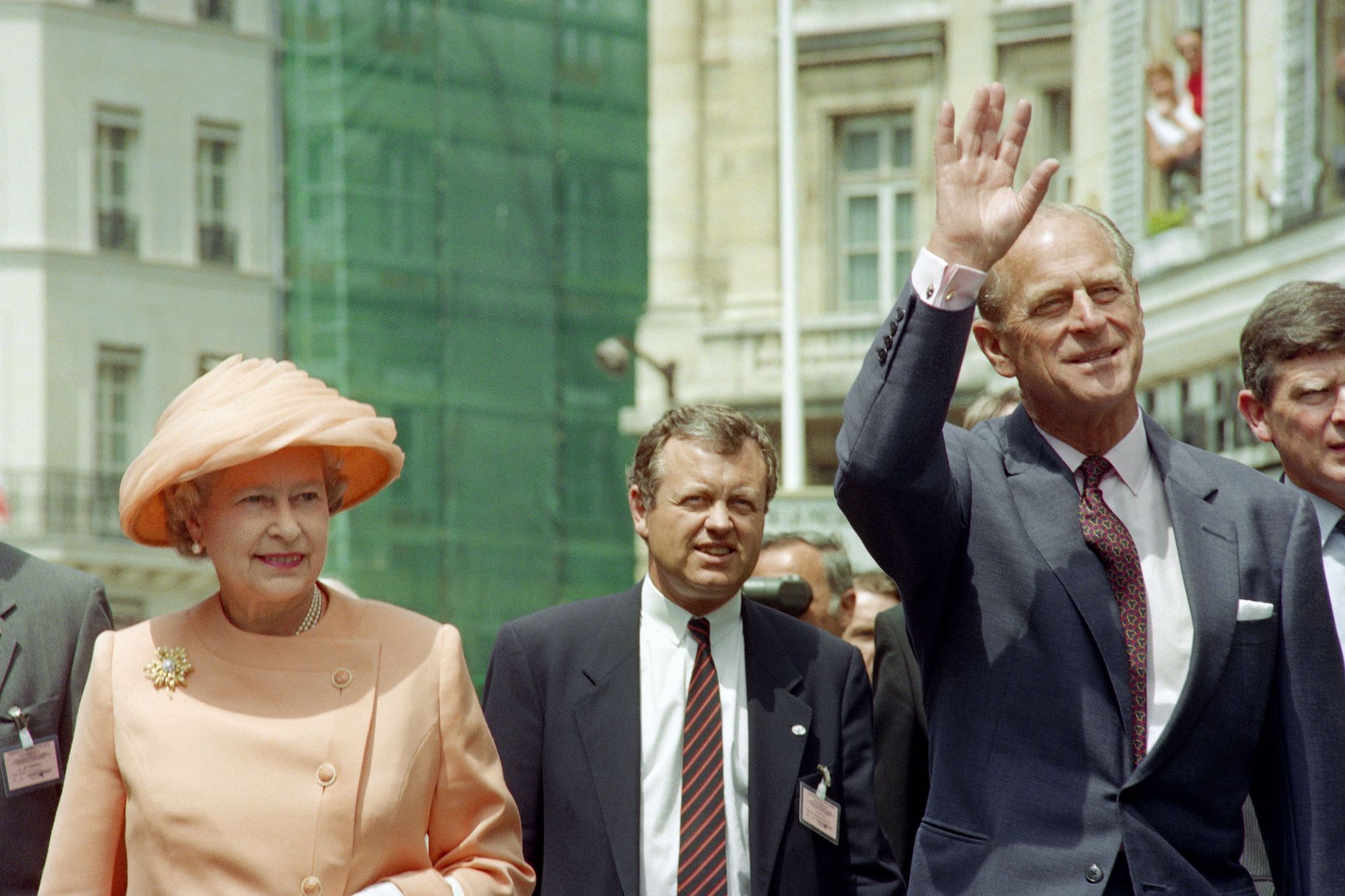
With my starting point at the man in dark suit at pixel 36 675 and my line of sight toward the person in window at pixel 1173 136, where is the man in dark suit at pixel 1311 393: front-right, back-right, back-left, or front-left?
front-right

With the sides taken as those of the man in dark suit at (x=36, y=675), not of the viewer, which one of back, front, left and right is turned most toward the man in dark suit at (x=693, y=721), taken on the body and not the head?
left

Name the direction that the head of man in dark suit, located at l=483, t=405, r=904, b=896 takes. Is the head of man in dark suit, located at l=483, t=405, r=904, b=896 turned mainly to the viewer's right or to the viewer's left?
to the viewer's right

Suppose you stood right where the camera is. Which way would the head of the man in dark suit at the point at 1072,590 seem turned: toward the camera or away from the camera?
toward the camera

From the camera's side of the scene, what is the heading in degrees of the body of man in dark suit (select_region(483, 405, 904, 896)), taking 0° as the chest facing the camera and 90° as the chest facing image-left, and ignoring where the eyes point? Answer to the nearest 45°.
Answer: approximately 0°

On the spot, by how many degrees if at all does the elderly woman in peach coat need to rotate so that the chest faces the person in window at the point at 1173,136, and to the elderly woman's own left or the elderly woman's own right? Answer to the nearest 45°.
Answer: approximately 135° to the elderly woman's own left

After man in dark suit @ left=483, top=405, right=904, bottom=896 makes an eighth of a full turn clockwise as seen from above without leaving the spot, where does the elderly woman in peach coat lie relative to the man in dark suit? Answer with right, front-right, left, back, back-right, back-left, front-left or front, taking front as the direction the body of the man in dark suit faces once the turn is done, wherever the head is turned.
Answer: front

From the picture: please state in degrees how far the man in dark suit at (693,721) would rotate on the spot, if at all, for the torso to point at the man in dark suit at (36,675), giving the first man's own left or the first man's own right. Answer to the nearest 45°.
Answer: approximately 90° to the first man's own right

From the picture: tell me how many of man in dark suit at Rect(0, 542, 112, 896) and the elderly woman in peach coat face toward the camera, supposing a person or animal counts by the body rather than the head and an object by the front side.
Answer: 2

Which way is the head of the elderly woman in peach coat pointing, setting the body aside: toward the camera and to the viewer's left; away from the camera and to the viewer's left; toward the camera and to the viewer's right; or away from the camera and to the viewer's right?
toward the camera and to the viewer's right

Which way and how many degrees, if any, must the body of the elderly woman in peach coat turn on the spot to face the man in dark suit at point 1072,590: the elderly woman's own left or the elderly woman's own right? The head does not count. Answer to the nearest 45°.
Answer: approximately 90° to the elderly woman's own left

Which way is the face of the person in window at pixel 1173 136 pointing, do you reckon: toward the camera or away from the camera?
toward the camera

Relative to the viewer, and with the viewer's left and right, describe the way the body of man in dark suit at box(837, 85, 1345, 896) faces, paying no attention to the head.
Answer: facing the viewer

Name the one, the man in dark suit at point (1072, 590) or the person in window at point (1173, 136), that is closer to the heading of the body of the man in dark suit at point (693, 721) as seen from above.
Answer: the man in dark suit

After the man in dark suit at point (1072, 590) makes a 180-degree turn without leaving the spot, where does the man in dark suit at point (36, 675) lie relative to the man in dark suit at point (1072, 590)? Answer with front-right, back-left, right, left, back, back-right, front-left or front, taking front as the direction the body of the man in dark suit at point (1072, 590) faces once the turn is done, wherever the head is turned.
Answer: left

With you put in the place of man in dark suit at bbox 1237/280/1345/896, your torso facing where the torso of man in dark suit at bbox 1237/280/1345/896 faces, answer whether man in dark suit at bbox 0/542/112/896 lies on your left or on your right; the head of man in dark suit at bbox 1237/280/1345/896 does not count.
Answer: on your right
